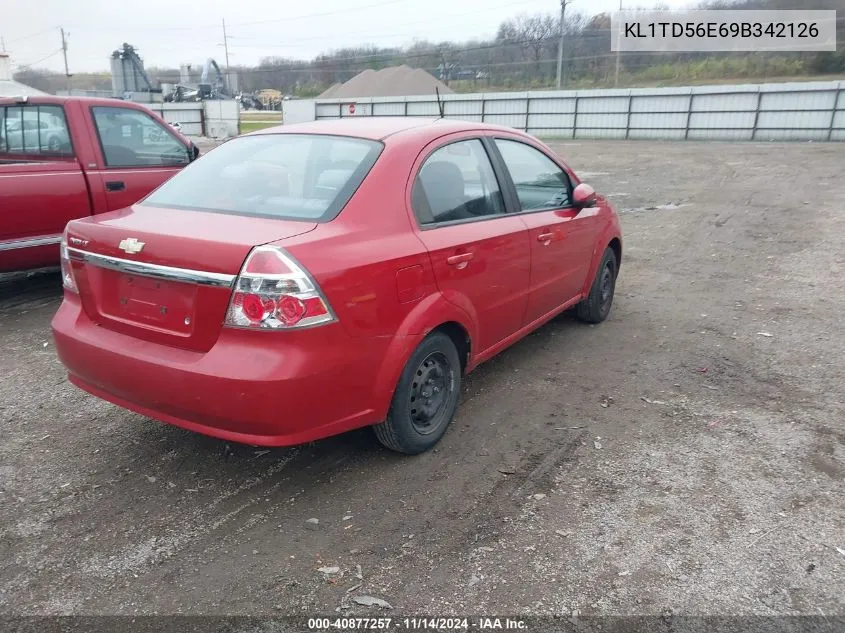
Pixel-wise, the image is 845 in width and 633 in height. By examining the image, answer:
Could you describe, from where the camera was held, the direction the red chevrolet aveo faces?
facing away from the viewer and to the right of the viewer

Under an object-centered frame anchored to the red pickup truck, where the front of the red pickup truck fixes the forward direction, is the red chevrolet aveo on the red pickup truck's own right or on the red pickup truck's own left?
on the red pickup truck's own right

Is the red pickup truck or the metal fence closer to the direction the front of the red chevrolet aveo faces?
the metal fence

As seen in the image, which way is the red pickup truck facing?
to the viewer's right

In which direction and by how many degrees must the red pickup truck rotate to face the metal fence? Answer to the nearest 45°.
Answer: approximately 45° to its left

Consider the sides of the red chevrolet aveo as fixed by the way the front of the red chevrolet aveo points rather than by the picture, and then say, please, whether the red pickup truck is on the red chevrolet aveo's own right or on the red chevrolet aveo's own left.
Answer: on the red chevrolet aveo's own left
